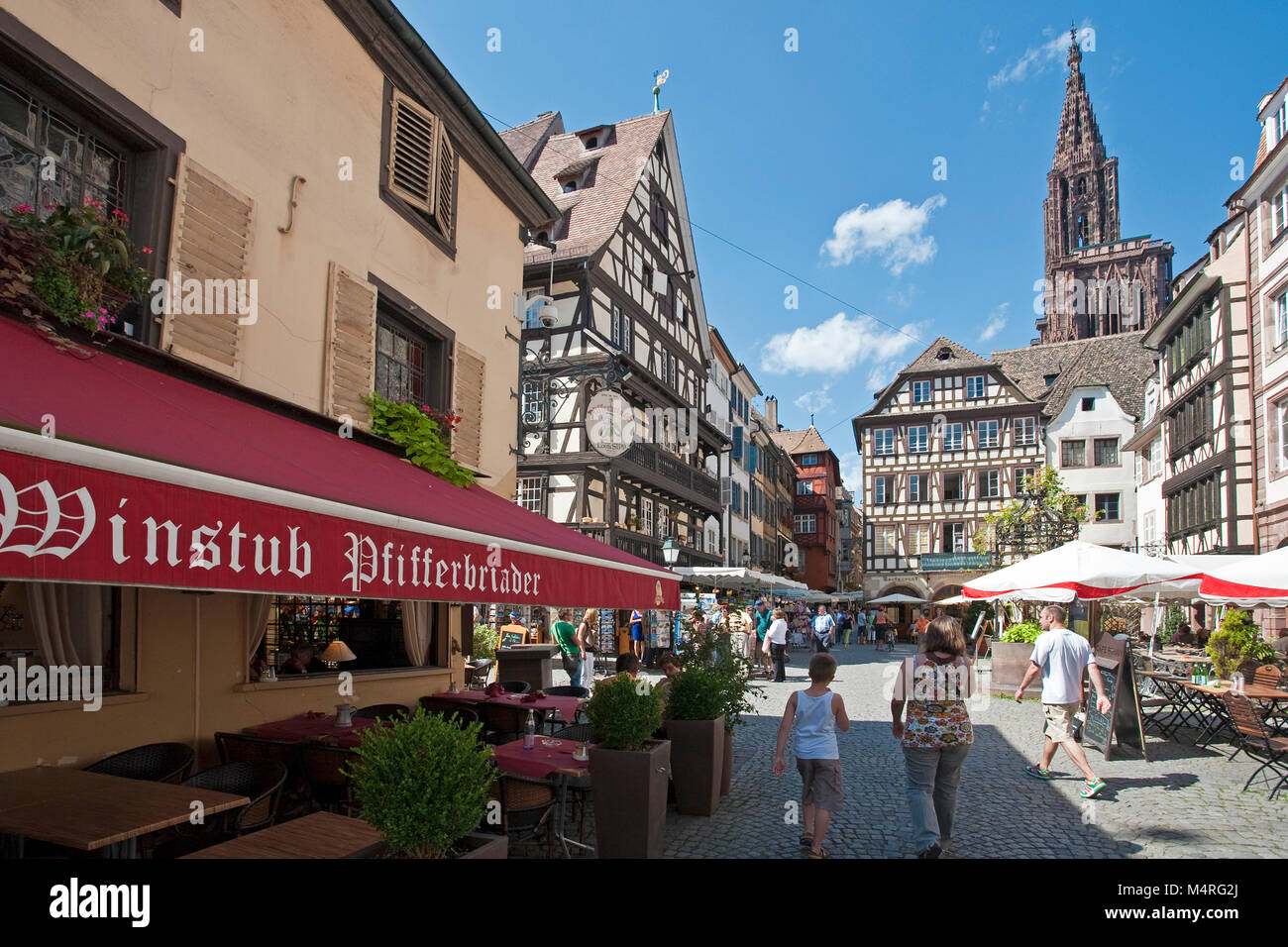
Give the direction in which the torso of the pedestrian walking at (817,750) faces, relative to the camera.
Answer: away from the camera

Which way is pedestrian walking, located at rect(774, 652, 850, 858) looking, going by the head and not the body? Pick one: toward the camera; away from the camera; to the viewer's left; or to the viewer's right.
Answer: away from the camera

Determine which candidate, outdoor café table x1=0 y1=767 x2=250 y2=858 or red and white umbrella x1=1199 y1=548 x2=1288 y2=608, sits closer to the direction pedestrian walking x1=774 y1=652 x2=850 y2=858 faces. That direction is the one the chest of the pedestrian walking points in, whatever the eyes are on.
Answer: the red and white umbrella

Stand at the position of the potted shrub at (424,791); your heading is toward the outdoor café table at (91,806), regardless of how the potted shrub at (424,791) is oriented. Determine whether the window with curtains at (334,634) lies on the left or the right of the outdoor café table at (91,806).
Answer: right

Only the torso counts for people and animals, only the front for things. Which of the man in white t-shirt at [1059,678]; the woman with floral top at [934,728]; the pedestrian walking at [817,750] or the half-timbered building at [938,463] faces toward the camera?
the half-timbered building

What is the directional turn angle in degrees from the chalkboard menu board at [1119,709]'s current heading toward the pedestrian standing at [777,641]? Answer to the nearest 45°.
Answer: approximately 90° to its right

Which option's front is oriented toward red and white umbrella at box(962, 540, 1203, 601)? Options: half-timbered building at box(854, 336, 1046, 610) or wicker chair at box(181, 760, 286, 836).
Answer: the half-timbered building

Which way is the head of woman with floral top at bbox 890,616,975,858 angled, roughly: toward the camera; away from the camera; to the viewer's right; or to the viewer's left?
away from the camera

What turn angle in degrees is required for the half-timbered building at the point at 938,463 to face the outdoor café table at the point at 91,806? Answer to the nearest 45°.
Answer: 0° — it already faces it

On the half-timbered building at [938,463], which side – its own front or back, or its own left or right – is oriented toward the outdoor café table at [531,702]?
front

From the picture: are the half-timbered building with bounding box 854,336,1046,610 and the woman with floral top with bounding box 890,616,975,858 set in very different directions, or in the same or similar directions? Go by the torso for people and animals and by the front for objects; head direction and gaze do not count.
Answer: very different directions

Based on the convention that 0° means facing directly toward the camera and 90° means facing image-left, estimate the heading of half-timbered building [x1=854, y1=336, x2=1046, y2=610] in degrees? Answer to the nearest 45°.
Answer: approximately 0°

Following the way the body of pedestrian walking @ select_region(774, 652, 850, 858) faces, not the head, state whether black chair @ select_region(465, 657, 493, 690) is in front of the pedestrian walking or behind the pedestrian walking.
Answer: in front
